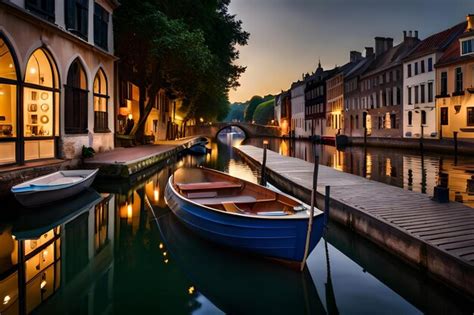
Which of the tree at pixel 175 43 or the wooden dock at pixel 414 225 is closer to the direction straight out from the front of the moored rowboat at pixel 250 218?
the wooden dock

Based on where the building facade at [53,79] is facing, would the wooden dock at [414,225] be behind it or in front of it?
in front

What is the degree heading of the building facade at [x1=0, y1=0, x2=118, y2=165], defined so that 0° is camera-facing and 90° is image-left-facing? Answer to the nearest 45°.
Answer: approximately 315°

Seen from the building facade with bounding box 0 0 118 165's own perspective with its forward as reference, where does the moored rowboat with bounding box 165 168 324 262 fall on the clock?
The moored rowboat is roughly at 1 o'clock from the building facade.

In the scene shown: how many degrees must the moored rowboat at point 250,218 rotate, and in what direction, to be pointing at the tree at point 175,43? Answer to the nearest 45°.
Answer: approximately 135° to its left

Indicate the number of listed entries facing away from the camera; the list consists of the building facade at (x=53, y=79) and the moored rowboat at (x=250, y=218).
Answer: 0

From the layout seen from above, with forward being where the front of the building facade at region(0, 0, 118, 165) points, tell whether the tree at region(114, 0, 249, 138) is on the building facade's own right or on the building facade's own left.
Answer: on the building facade's own left

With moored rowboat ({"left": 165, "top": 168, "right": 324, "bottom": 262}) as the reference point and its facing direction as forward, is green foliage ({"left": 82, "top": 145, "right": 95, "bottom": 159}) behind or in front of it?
behind

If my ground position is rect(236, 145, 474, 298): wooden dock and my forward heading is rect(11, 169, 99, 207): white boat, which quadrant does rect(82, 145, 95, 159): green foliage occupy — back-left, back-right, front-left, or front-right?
front-right
